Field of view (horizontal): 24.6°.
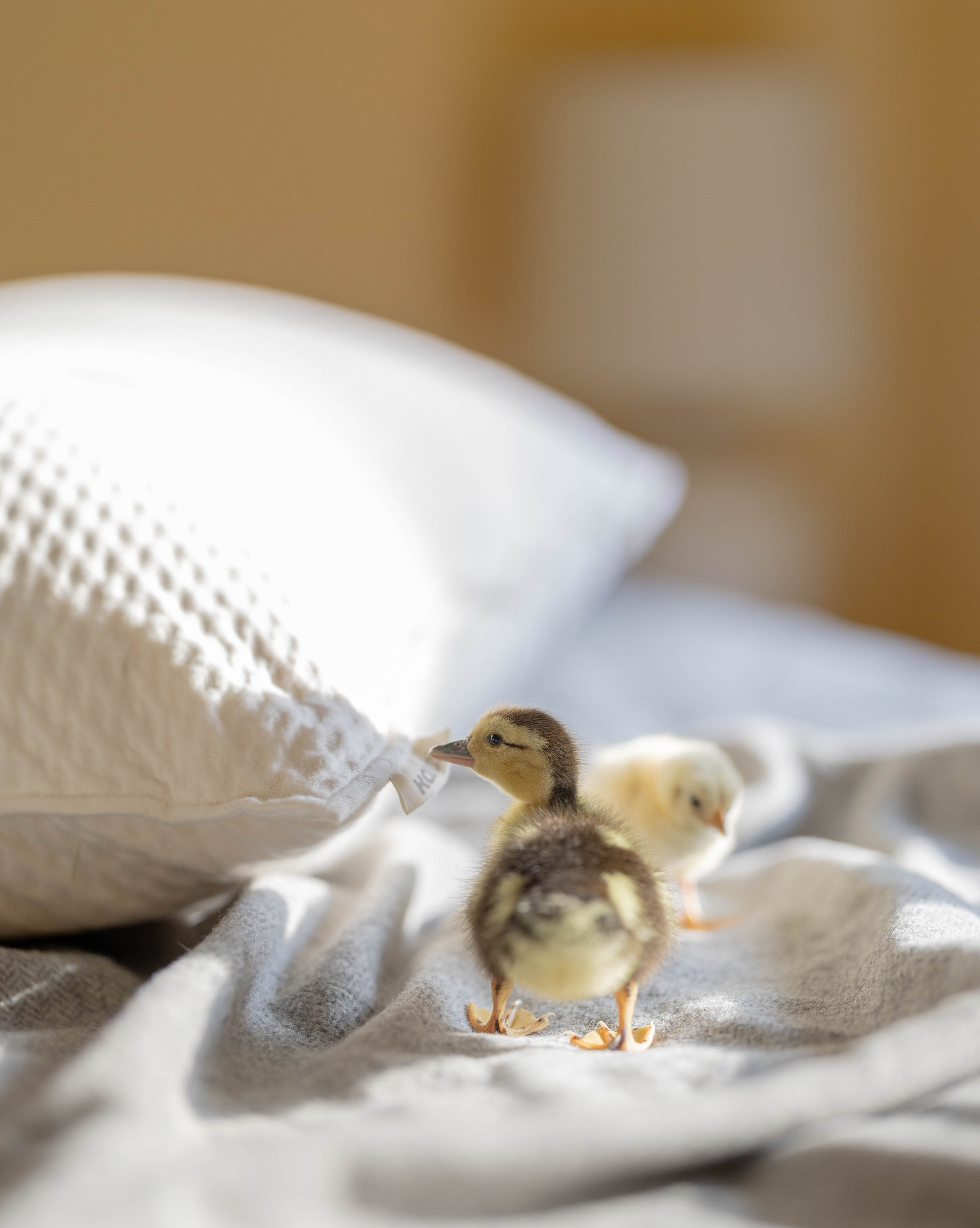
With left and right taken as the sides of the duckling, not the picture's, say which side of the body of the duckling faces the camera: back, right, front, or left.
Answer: back

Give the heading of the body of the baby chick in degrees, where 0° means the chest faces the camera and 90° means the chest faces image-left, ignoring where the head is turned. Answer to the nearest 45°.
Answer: approximately 315°

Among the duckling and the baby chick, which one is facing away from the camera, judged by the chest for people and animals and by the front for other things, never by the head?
the duckling

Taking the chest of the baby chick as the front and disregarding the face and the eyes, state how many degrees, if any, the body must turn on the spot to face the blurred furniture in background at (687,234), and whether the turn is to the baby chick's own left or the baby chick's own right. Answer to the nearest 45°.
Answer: approximately 135° to the baby chick's own left

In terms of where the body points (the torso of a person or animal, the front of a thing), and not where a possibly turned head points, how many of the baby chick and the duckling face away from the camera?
1

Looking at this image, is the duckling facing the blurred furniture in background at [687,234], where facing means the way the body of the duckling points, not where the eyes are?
yes

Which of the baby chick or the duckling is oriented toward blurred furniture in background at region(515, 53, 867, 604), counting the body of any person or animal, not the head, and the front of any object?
the duckling
